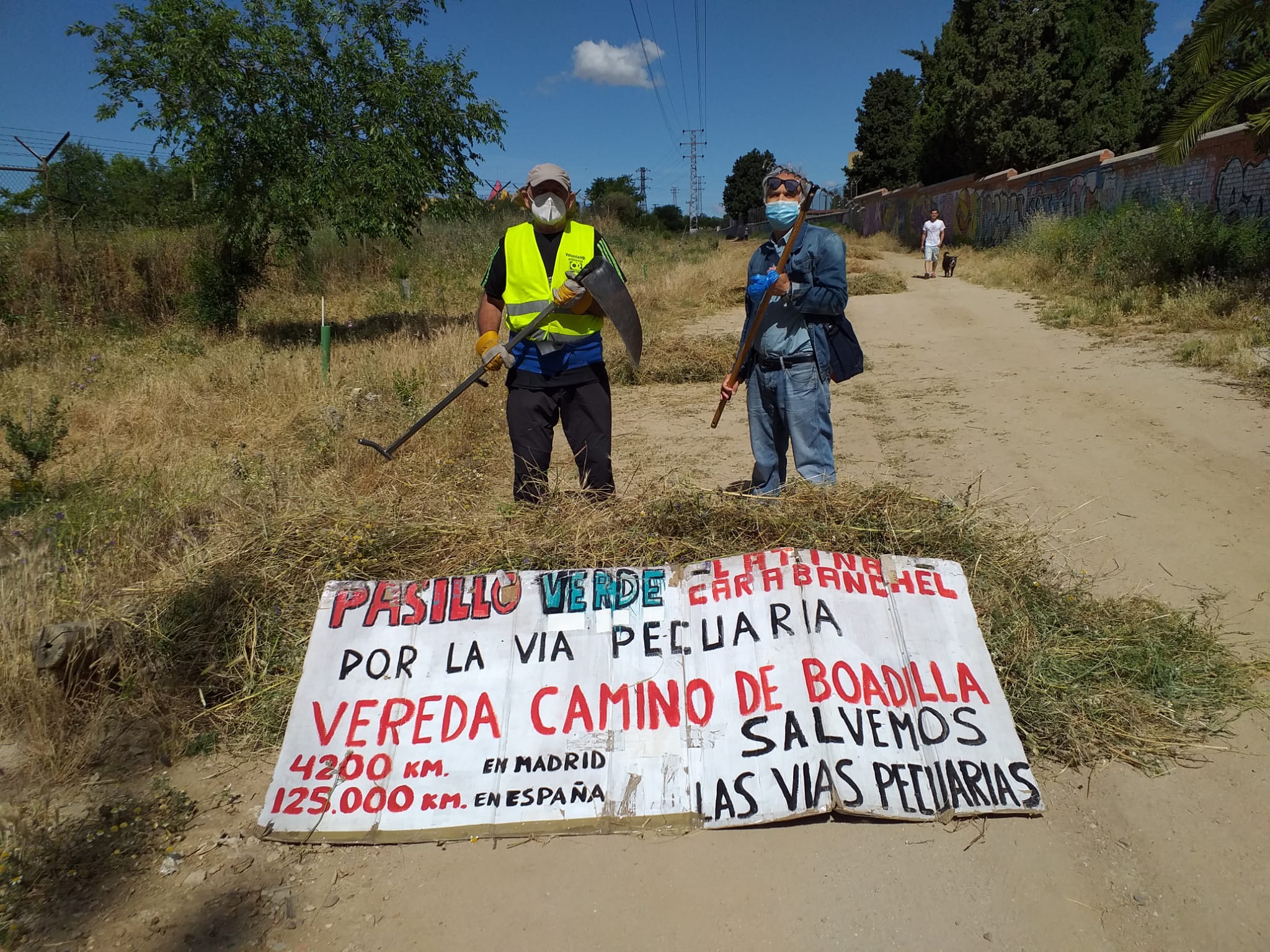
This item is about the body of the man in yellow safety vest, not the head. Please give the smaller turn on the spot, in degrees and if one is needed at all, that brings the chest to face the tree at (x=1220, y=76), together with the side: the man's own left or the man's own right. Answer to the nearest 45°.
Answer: approximately 135° to the man's own left

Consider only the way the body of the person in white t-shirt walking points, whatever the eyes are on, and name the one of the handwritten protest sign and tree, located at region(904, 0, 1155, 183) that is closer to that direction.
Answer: the handwritten protest sign

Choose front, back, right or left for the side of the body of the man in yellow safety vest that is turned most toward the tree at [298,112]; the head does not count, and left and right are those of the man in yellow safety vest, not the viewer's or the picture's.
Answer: back

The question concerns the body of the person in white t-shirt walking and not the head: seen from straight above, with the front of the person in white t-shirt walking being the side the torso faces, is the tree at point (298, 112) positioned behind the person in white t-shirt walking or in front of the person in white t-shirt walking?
in front

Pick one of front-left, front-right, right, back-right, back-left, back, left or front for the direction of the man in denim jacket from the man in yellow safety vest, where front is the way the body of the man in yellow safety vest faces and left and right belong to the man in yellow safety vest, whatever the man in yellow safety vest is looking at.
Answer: left

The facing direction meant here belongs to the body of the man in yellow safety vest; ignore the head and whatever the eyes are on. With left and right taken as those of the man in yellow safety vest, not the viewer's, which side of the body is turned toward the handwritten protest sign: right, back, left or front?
front

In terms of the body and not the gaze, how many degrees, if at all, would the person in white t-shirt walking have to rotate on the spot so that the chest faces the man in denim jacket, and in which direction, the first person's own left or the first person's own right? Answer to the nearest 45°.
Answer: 0° — they already face them

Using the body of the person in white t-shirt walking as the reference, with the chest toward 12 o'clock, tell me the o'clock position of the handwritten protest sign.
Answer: The handwritten protest sign is roughly at 12 o'clock from the person in white t-shirt walking.

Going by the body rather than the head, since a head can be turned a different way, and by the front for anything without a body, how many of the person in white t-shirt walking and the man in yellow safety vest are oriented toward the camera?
2

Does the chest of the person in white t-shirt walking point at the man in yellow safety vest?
yes

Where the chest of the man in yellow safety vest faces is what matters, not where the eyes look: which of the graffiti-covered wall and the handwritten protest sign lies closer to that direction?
the handwritten protest sign

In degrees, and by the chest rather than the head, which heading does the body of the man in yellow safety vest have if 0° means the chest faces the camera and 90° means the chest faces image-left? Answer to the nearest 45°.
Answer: approximately 0°
